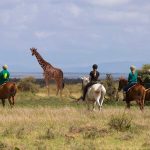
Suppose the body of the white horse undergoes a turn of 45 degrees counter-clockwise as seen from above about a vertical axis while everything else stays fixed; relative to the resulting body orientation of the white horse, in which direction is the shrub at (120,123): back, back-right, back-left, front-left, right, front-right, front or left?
left

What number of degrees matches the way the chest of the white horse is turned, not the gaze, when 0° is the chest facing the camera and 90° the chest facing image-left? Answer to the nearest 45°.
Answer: approximately 135°

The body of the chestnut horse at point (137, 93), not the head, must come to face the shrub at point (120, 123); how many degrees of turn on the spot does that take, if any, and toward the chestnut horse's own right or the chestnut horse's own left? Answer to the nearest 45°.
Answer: approximately 135° to the chestnut horse's own left

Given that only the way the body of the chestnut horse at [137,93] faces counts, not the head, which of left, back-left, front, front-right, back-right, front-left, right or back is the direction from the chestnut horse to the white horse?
left

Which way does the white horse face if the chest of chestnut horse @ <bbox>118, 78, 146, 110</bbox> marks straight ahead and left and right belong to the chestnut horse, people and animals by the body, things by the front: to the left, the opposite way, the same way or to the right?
the same way

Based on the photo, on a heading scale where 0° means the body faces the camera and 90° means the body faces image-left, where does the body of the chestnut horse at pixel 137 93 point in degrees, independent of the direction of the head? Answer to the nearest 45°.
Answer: approximately 135°

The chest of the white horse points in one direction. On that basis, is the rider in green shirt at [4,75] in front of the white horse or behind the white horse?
in front

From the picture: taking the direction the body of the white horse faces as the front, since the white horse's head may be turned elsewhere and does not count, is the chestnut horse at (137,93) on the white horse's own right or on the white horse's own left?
on the white horse's own right

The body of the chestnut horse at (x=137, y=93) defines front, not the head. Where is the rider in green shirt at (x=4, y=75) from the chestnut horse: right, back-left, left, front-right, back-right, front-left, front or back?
front-left

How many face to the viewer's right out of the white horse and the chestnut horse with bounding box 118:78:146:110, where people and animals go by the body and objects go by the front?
0
